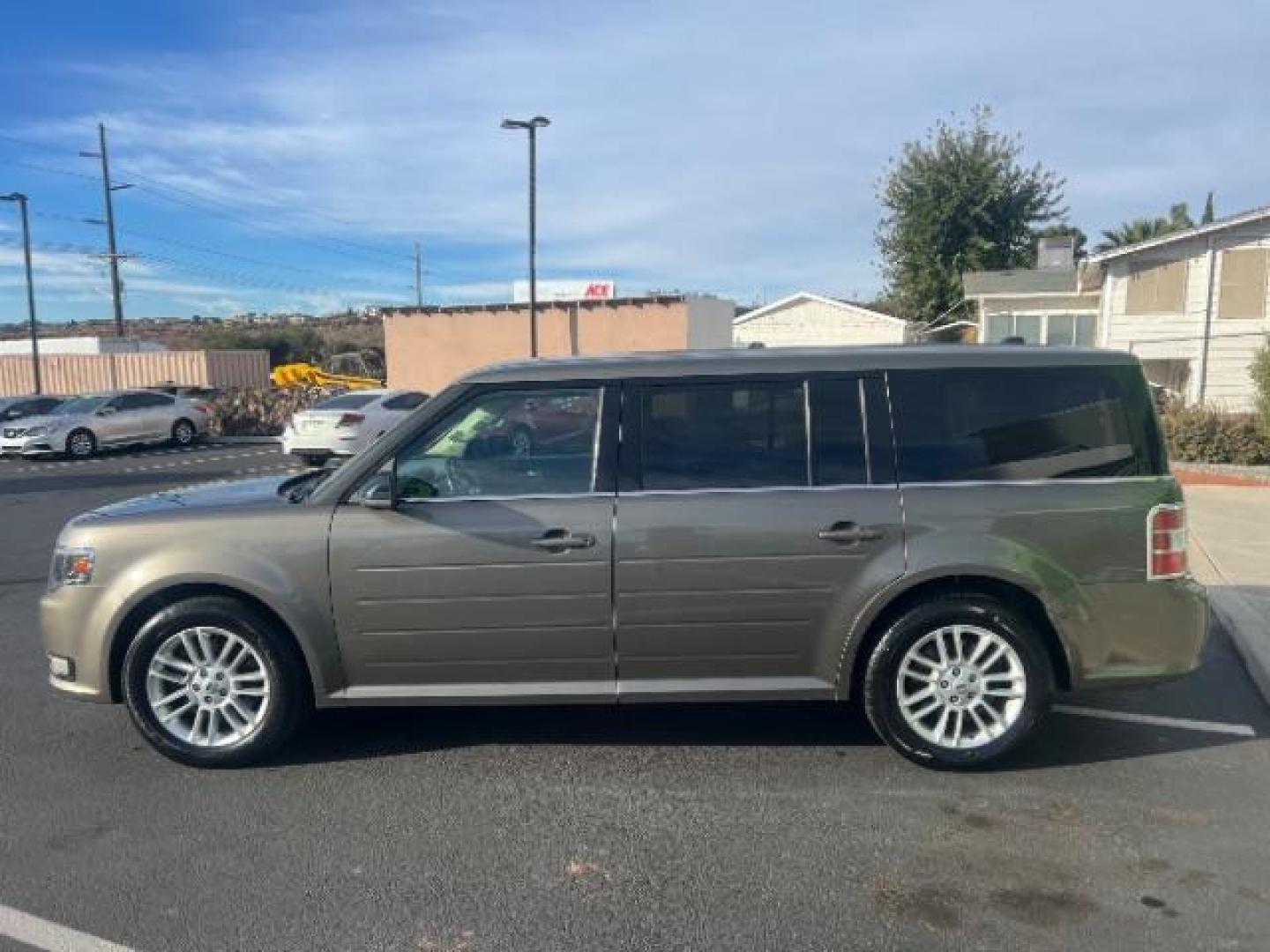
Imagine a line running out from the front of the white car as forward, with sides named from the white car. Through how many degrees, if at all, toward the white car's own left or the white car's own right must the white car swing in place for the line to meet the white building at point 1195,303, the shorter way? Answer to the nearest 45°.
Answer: approximately 45° to the white car's own right

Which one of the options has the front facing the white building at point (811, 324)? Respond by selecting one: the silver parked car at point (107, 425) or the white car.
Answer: the white car

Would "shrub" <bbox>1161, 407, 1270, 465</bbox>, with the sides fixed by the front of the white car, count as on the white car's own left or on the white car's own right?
on the white car's own right

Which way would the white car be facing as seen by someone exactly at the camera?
facing away from the viewer and to the right of the viewer

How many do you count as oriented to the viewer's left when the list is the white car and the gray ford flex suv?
1

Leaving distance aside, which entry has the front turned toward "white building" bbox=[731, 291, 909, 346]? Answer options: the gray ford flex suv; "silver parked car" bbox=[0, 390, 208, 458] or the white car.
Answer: the white car

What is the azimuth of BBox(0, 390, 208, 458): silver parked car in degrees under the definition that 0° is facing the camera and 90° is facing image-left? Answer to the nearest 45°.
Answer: approximately 45°

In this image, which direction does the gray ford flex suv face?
to the viewer's left

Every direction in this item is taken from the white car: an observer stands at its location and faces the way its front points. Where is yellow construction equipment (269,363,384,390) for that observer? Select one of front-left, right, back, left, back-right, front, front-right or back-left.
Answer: front-left

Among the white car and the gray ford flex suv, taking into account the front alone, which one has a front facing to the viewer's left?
the gray ford flex suv
